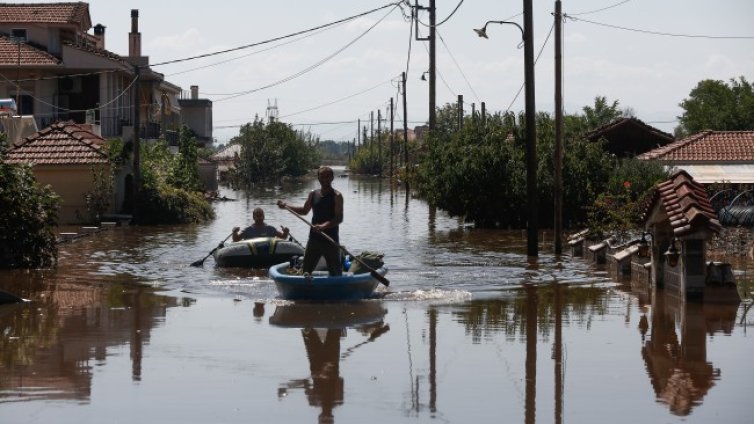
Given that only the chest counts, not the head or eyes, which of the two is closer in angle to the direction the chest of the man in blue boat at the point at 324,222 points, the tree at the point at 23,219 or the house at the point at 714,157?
the tree

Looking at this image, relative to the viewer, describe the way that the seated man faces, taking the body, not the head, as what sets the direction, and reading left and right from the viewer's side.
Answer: facing the viewer

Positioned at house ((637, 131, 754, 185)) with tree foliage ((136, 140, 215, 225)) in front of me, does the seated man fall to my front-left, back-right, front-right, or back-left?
front-left

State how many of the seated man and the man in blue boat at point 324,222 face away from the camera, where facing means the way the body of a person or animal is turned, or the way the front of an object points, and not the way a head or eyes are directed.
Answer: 0

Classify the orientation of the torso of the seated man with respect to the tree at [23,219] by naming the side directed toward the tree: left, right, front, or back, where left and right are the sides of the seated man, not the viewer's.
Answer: right

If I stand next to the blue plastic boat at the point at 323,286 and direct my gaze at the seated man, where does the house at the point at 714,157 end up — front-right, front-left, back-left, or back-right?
front-right

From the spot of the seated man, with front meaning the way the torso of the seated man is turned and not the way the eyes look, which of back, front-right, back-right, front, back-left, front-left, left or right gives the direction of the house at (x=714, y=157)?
back-left

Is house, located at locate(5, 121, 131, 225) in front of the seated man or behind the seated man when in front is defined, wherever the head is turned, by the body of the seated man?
behind

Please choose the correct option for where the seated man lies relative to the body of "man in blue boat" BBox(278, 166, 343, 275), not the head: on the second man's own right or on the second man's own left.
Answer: on the second man's own right

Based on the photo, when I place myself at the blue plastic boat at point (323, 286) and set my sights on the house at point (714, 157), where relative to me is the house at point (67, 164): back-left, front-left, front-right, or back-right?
front-left

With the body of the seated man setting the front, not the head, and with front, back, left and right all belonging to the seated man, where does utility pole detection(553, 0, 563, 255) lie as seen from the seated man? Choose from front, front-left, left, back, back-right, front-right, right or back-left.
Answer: left

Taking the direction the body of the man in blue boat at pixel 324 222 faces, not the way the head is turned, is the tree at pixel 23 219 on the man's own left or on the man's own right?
on the man's own right

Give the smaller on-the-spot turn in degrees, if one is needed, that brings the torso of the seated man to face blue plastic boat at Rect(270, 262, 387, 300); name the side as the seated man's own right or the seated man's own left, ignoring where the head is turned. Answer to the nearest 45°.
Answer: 0° — they already face it

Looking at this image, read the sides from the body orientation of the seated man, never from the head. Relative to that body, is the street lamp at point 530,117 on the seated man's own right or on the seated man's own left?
on the seated man's own left

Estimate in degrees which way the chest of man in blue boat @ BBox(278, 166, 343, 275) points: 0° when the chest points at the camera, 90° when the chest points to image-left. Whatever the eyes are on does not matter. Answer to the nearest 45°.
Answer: approximately 45°
